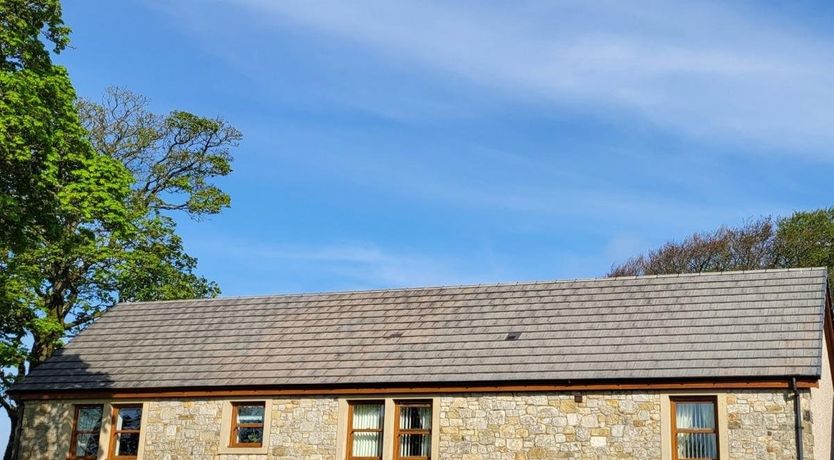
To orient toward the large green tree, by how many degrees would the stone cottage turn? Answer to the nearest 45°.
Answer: approximately 90° to its right

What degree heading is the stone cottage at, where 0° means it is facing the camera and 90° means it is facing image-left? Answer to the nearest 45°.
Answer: approximately 0°

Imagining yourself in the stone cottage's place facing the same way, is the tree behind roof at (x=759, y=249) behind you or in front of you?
behind
